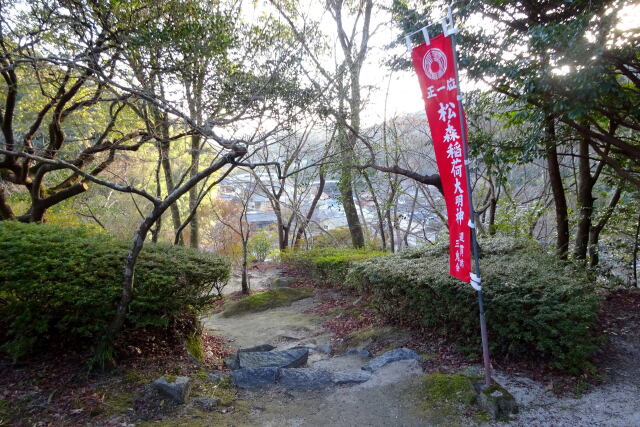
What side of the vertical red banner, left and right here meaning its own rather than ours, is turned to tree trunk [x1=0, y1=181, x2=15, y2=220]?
right

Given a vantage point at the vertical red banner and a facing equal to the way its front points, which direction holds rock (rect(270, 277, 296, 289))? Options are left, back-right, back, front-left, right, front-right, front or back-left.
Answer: back-right

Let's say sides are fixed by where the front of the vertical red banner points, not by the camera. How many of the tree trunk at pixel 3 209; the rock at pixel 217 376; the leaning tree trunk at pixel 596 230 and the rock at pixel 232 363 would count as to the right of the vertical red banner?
3

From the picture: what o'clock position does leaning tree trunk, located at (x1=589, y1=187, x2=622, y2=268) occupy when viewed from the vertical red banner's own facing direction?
The leaning tree trunk is roughly at 7 o'clock from the vertical red banner.

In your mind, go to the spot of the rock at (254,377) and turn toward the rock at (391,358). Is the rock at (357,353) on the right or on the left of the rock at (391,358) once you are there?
left

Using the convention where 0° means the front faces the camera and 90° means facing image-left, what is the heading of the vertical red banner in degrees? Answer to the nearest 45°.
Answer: approximately 0°

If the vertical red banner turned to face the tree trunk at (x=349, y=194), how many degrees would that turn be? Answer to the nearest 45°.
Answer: approximately 180°
